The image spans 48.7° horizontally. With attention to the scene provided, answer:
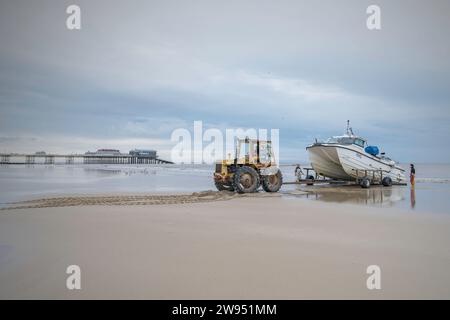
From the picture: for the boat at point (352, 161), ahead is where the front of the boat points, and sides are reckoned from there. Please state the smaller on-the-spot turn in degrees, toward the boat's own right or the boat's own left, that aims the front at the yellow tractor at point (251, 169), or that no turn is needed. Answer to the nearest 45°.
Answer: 0° — it already faces it

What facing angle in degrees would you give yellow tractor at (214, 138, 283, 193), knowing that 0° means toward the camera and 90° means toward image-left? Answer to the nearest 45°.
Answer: approximately 45°

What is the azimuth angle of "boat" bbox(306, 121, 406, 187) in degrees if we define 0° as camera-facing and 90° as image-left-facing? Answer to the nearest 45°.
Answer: approximately 45°

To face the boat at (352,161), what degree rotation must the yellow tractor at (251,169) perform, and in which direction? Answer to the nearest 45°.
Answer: approximately 180°
